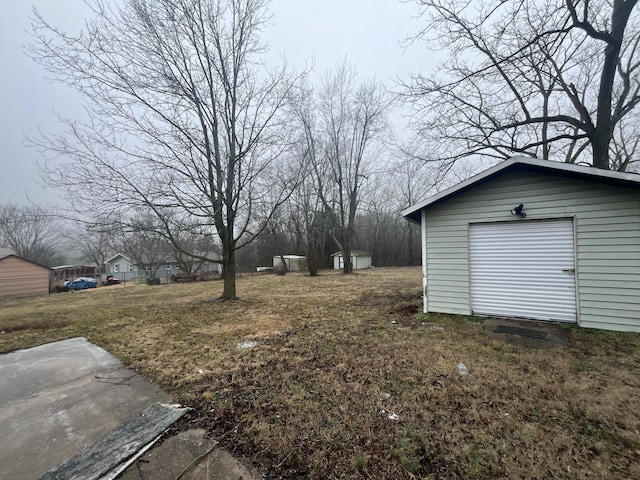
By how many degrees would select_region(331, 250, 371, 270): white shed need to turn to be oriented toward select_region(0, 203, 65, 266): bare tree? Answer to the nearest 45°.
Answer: approximately 45° to its right

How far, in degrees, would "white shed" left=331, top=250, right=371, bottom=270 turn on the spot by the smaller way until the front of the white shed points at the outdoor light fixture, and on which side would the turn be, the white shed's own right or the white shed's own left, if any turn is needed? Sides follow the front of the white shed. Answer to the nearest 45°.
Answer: approximately 45° to the white shed's own left

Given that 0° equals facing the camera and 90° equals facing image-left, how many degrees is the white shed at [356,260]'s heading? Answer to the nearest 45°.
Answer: approximately 45°

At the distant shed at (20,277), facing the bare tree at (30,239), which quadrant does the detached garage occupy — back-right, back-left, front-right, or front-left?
back-right

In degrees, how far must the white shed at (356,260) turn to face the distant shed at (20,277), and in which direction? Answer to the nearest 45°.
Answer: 0° — it already faces it
